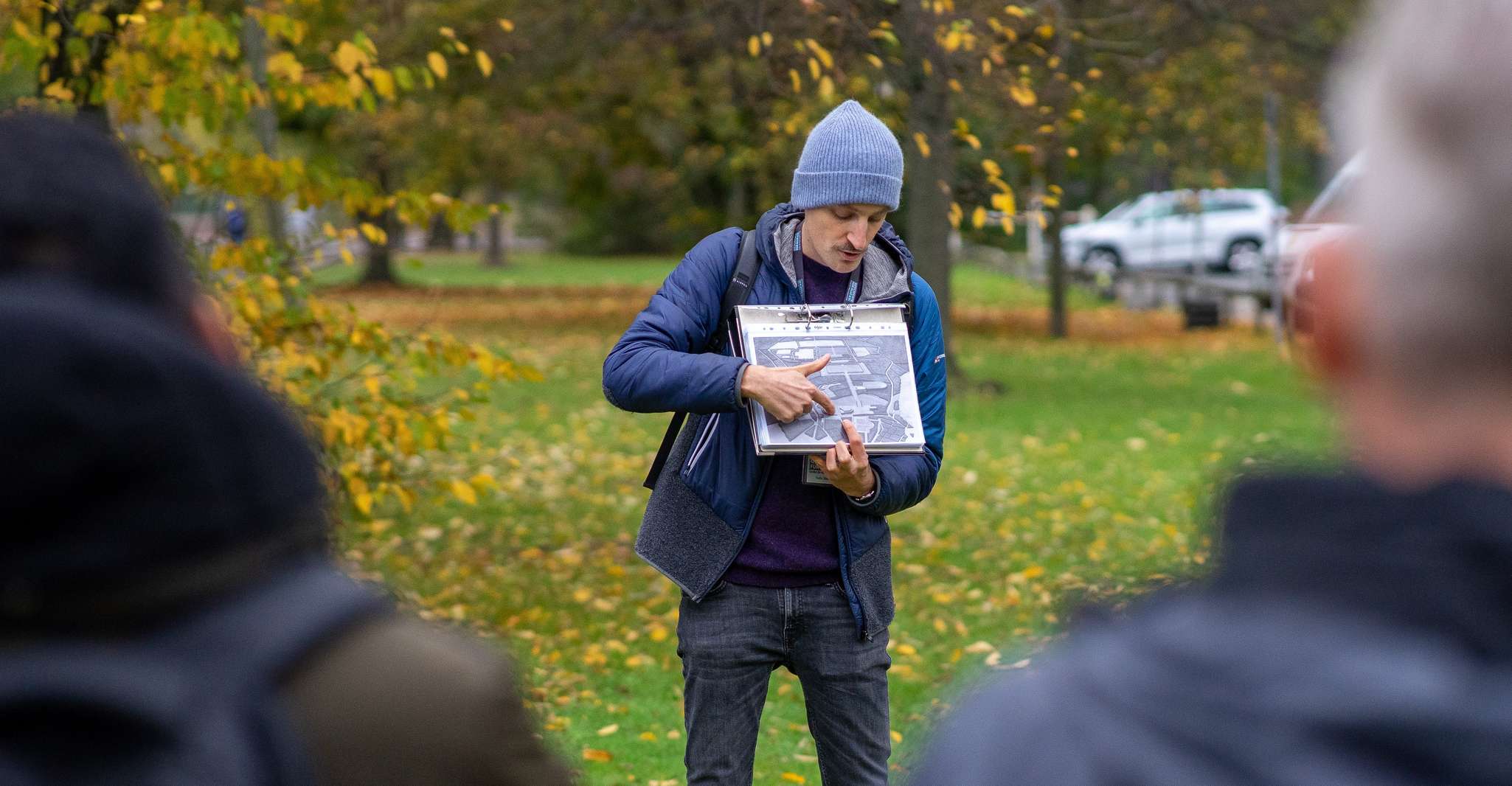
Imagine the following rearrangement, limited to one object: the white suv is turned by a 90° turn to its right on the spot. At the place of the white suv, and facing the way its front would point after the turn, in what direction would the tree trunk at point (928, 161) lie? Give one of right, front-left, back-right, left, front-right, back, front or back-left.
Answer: back

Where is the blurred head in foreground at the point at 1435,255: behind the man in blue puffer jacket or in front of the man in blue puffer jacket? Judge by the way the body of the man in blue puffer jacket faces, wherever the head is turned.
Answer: in front

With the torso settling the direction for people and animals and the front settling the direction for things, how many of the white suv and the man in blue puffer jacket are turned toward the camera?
1

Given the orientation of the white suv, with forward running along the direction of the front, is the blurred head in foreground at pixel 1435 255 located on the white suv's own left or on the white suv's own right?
on the white suv's own left

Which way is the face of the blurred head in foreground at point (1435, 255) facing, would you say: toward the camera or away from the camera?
away from the camera

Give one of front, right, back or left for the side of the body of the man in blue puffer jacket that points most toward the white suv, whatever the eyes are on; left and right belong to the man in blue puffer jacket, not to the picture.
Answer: back

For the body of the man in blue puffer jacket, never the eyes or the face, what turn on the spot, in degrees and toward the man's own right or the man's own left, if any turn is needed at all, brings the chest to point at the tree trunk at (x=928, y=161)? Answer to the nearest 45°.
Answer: approximately 180°

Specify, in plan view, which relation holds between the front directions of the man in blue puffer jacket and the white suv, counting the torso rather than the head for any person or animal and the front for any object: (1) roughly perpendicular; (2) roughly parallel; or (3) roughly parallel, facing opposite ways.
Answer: roughly perpendicular

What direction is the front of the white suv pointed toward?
to the viewer's left

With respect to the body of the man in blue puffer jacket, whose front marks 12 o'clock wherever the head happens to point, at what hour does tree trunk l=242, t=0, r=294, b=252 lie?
The tree trunk is roughly at 5 o'clock from the man in blue puffer jacket.

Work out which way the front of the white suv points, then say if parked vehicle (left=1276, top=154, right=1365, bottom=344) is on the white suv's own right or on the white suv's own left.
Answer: on the white suv's own left

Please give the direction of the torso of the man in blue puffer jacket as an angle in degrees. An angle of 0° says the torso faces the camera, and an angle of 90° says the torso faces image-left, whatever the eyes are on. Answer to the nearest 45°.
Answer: approximately 0°
